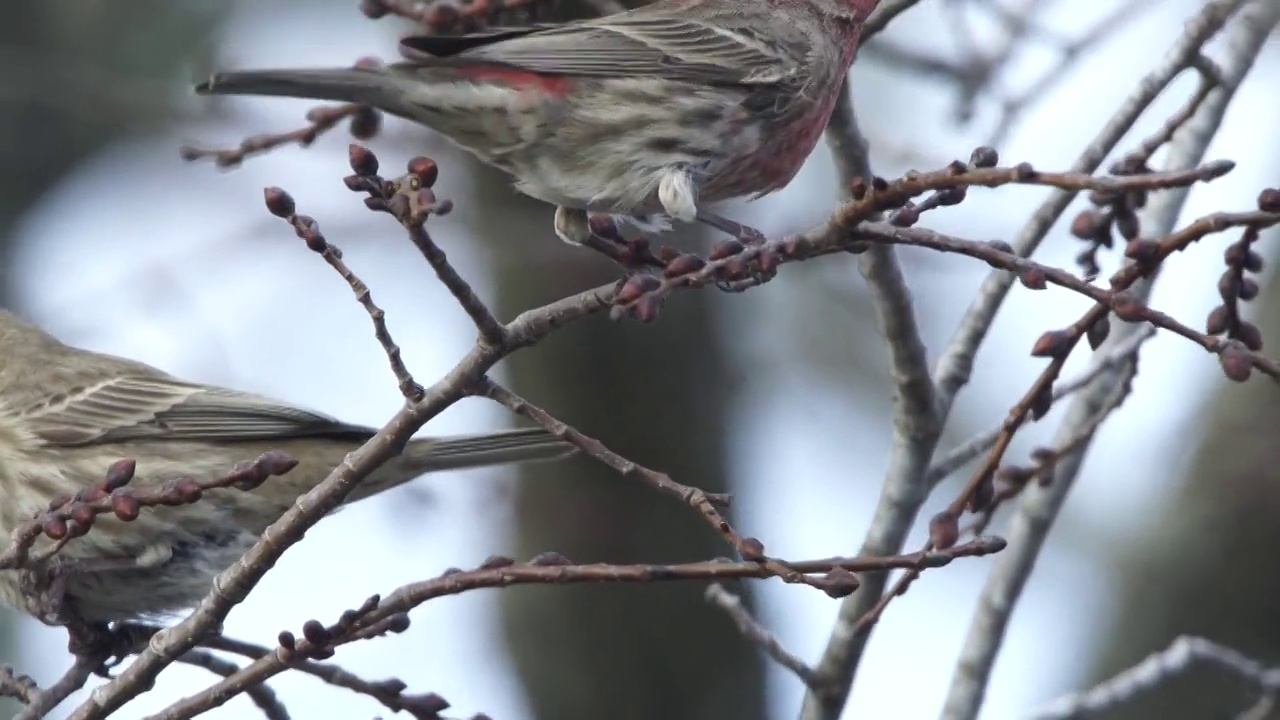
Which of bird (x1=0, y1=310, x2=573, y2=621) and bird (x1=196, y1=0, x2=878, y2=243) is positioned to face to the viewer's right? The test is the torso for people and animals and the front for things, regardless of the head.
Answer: bird (x1=196, y1=0, x2=878, y2=243)

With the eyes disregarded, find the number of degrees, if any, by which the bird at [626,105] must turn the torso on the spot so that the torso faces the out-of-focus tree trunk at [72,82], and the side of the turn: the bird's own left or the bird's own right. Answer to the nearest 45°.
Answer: approximately 135° to the bird's own left

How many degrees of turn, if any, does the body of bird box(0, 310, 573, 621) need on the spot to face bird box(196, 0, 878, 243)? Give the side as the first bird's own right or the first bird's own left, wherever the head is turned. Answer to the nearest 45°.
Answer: approximately 135° to the first bird's own left

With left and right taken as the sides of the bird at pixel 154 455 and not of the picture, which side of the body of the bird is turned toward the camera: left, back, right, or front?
left

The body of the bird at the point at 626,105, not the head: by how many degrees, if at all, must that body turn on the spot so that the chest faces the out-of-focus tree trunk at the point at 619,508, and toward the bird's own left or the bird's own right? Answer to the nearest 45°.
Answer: approximately 90° to the bird's own left

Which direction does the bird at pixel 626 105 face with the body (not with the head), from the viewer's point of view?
to the viewer's right

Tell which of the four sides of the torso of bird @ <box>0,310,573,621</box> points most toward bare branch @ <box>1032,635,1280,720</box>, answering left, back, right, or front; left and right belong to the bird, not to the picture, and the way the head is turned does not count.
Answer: back

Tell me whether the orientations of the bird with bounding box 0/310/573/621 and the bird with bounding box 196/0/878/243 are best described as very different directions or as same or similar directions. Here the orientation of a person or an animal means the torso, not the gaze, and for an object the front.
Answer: very different directions

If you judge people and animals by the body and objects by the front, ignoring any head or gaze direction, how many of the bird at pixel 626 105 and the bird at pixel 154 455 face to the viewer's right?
1

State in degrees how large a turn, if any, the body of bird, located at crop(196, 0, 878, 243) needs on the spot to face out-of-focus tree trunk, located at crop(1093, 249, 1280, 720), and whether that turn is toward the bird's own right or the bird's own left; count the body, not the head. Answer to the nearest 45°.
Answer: approximately 45° to the bird's own left
